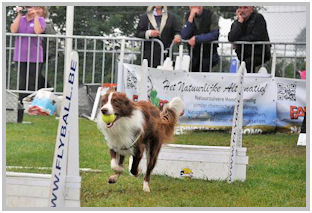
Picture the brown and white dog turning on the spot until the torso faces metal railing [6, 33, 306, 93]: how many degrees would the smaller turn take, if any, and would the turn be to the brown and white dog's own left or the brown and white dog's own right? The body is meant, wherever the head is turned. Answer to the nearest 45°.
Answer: approximately 135° to the brown and white dog's own right

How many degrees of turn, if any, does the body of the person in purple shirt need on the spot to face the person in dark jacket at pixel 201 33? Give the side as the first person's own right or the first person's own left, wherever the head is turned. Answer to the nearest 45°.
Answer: approximately 45° to the first person's own left

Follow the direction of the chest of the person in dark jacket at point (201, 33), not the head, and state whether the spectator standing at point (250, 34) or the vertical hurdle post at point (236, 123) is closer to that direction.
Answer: the vertical hurdle post

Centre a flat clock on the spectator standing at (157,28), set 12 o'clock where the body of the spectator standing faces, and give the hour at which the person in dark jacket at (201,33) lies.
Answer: The person in dark jacket is roughly at 8 o'clock from the spectator standing.

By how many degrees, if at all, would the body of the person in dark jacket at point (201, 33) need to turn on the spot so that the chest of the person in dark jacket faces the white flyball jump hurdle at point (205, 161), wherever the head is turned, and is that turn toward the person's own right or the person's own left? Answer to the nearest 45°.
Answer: approximately 45° to the person's own left

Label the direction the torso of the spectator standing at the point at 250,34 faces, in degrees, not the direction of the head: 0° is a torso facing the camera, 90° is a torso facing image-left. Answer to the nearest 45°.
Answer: approximately 45°

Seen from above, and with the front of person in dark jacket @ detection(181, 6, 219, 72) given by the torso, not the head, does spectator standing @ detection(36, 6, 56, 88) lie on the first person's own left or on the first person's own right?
on the first person's own right
